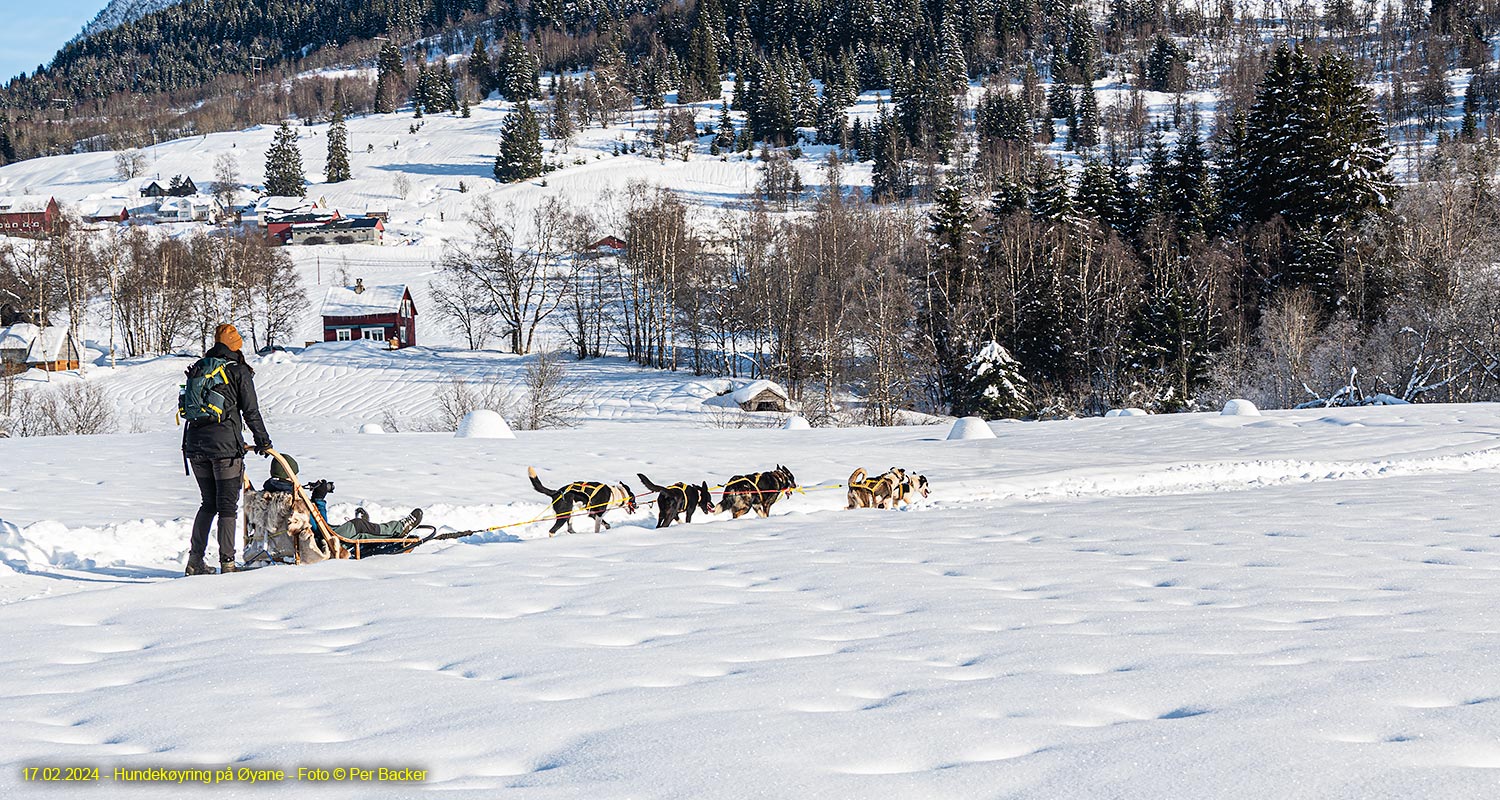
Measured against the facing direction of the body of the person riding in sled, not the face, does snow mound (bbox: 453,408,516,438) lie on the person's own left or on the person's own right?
on the person's own left

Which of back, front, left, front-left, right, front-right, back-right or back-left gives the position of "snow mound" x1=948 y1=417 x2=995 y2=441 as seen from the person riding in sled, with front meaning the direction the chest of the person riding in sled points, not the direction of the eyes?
front-left

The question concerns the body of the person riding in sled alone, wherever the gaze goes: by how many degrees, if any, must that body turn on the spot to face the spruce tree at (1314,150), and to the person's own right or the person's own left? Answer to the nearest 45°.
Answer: approximately 45° to the person's own left

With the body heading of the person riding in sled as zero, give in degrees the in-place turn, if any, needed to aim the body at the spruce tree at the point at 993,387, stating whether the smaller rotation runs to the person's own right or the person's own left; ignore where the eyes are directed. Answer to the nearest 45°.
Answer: approximately 45° to the person's own left

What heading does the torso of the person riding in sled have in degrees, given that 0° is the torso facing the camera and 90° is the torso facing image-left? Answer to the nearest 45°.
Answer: approximately 270°
